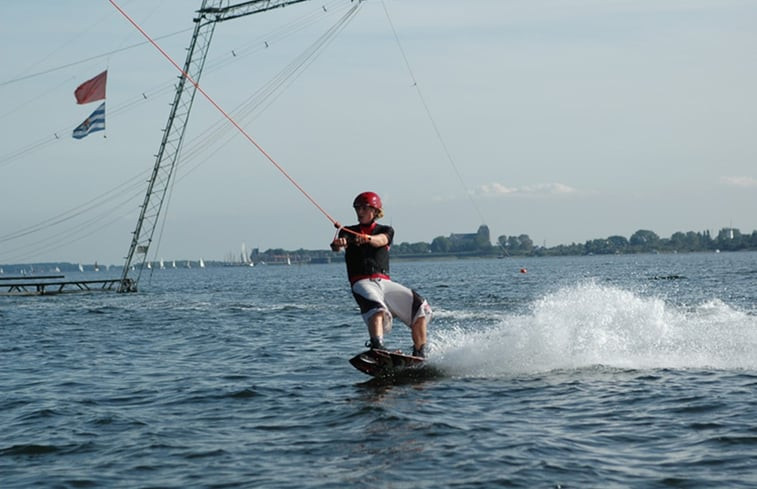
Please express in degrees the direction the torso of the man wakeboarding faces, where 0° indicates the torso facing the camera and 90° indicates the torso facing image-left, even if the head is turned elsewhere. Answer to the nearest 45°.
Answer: approximately 45°

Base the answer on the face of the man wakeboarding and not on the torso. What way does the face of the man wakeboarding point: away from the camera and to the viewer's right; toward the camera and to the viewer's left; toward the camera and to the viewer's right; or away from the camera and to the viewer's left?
toward the camera and to the viewer's left
